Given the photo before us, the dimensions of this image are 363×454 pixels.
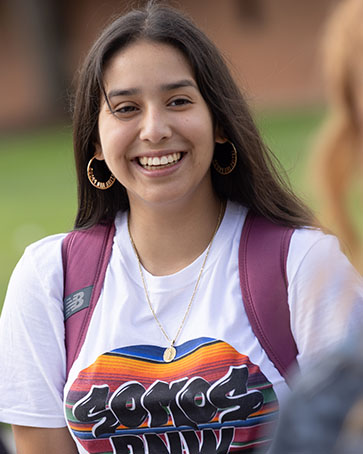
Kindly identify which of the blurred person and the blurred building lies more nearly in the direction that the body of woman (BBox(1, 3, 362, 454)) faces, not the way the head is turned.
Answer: the blurred person

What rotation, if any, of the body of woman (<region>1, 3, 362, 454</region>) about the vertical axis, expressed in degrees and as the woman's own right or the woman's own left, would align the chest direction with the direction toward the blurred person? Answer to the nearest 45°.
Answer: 0° — they already face them

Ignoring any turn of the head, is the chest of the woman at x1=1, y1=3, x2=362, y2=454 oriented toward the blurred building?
no

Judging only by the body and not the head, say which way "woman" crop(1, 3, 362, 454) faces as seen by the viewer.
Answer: toward the camera

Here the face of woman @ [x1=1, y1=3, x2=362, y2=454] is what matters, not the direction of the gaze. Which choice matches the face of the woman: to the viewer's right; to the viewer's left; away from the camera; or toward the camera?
toward the camera
